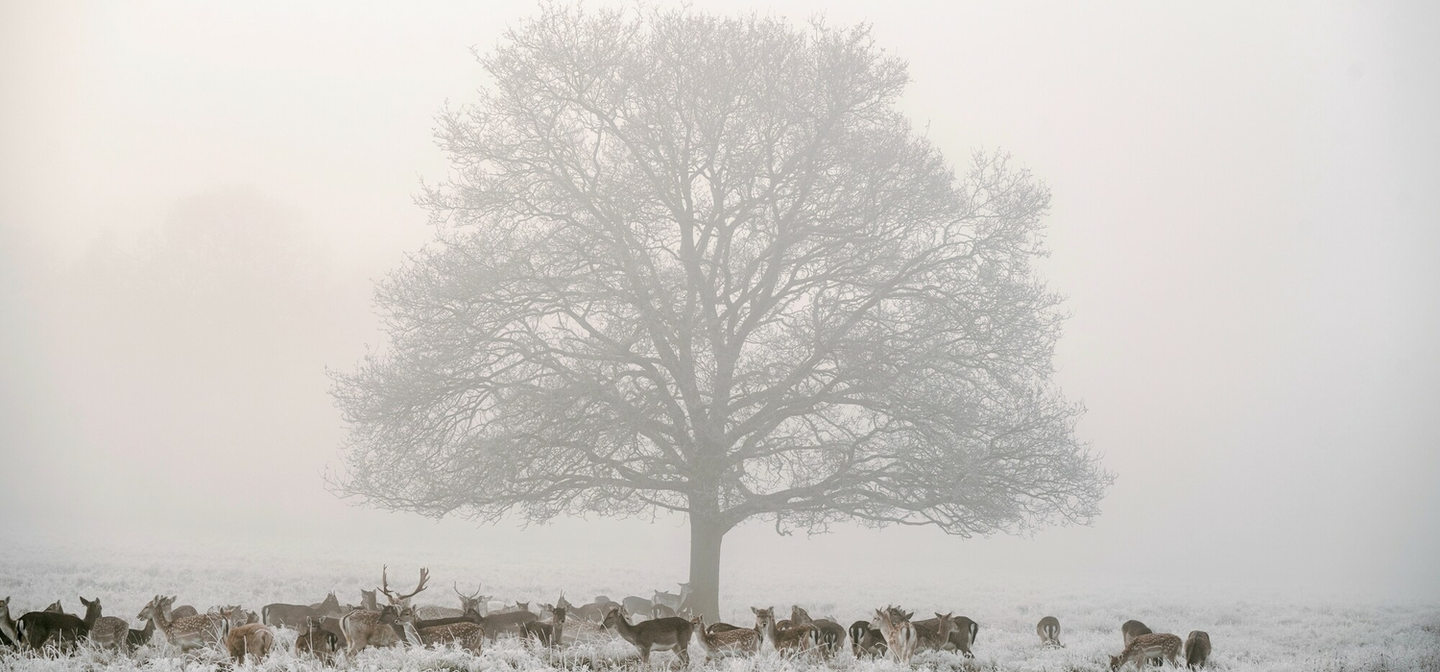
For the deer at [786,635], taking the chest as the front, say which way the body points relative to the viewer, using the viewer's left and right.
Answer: facing to the left of the viewer

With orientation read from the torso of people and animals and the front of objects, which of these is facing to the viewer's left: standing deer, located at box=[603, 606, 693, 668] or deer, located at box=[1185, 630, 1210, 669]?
the standing deer

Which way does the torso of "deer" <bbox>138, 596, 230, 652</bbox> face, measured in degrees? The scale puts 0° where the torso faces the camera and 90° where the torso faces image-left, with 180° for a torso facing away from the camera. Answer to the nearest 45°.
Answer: approximately 90°

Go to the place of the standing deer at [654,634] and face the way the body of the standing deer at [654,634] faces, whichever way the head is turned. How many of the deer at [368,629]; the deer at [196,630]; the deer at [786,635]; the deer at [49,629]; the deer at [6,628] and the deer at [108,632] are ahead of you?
5

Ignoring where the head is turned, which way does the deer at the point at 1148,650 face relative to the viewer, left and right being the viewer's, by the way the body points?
facing to the left of the viewer

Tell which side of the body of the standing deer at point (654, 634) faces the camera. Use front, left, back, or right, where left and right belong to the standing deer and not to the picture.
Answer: left

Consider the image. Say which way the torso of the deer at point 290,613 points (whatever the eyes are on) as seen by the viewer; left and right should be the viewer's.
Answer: facing to the right of the viewer

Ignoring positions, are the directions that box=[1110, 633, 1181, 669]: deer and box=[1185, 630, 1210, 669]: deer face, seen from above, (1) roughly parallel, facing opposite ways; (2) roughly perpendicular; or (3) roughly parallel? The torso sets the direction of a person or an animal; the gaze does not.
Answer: roughly perpendicular

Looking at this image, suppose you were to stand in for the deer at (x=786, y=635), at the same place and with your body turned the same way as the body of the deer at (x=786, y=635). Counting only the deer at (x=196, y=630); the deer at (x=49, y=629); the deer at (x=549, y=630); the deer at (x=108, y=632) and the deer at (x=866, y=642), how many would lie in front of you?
4

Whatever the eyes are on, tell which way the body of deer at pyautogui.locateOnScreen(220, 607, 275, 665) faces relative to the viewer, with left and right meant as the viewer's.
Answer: facing away from the viewer and to the left of the viewer
